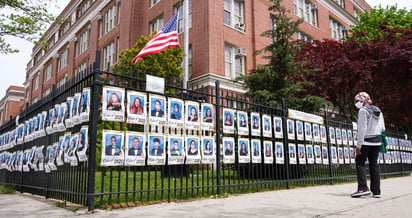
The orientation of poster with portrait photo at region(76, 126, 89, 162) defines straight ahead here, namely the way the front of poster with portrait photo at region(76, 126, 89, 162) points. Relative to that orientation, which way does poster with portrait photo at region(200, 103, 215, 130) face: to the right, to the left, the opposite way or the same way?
to the left

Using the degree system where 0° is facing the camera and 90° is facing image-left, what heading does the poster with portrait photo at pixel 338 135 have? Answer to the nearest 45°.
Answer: approximately 315°

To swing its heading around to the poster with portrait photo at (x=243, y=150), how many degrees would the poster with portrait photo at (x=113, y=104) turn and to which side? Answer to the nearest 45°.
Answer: approximately 90° to its left

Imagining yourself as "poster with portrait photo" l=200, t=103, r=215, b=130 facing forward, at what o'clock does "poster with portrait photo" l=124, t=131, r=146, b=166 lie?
"poster with portrait photo" l=124, t=131, r=146, b=166 is roughly at 3 o'clock from "poster with portrait photo" l=200, t=103, r=215, b=130.

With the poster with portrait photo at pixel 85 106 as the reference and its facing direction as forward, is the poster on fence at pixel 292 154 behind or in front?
behind

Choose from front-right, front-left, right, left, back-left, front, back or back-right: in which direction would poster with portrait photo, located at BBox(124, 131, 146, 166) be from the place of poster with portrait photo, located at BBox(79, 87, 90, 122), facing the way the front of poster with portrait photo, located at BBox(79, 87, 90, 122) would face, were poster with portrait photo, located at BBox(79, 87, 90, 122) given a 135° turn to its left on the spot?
front

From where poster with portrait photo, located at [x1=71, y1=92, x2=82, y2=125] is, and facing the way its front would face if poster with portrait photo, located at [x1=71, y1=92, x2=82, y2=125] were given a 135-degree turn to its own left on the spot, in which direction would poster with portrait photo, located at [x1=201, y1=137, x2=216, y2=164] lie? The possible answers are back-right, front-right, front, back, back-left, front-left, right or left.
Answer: front

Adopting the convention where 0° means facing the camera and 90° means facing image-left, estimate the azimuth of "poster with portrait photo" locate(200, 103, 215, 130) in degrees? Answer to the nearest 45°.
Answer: approximately 315°

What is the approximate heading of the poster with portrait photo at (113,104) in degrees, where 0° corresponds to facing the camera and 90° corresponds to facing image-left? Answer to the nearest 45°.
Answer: approximately 315°

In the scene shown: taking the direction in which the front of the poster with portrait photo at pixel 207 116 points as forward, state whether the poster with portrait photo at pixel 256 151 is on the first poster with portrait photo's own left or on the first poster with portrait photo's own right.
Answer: on the first poster with portrait photo's own left
